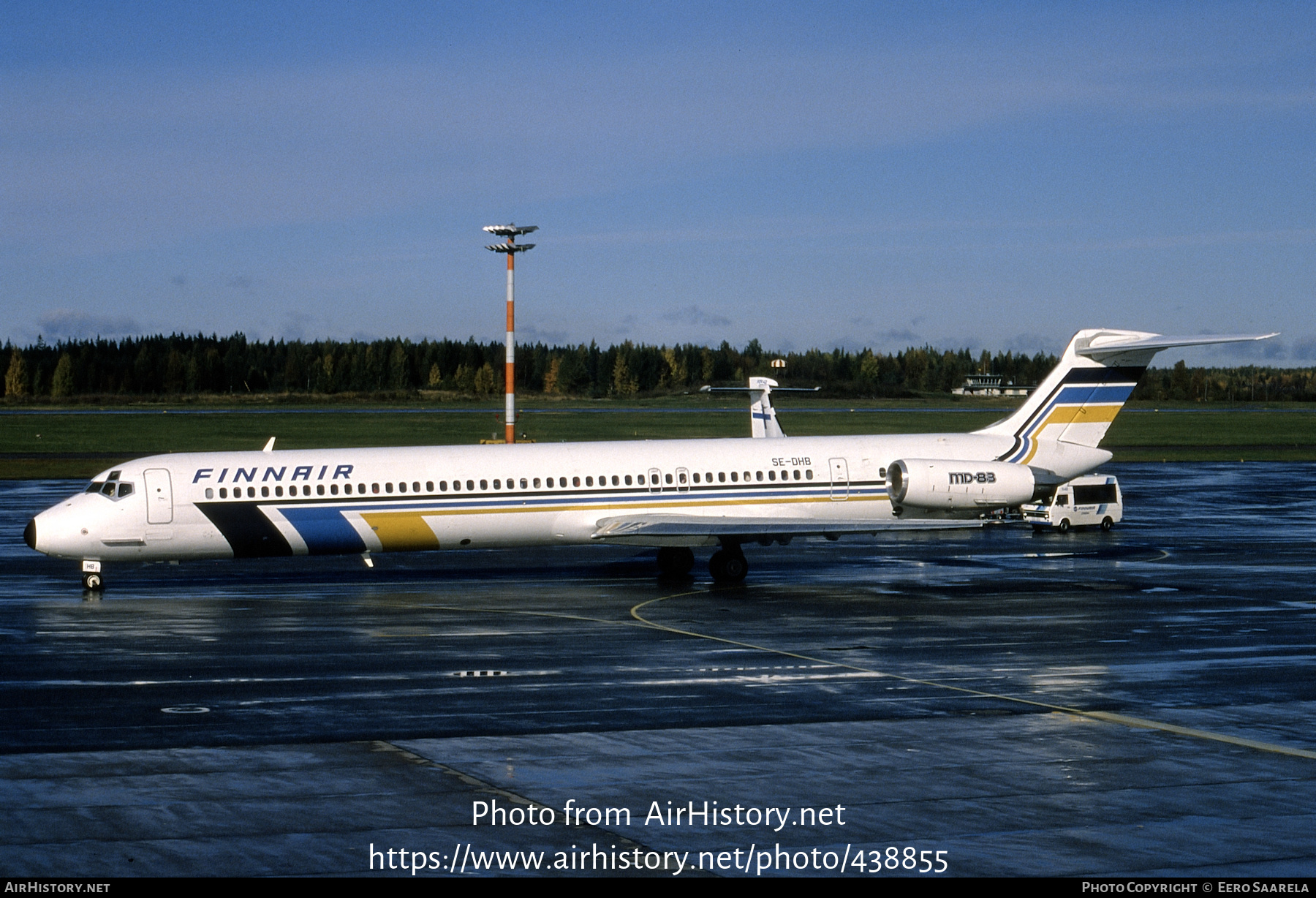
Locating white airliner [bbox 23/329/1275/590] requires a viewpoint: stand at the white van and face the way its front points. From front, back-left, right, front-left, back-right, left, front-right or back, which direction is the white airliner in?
front

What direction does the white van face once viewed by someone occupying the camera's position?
facing the viewer and to the left of the viewer
